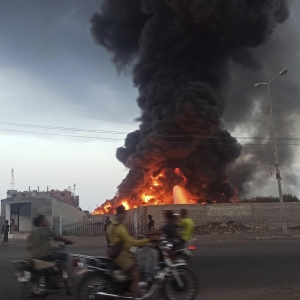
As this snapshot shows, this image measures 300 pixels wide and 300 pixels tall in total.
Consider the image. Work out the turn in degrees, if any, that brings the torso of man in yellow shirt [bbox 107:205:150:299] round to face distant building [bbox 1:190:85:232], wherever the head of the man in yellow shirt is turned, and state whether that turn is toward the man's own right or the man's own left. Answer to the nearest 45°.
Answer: approximately 90° to the man's own left

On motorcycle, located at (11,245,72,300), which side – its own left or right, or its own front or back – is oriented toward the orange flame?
left

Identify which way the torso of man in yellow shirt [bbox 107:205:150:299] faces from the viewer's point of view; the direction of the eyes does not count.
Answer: to the viewer's right

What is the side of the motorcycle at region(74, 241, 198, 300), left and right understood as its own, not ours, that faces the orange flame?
left

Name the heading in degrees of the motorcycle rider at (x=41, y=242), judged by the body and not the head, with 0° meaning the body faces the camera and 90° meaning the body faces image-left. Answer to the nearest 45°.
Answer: approximately 270°

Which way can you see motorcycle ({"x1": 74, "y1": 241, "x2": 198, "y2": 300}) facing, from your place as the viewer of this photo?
facing to the right of the viewer

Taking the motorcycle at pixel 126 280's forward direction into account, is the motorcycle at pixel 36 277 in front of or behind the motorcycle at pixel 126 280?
behind
